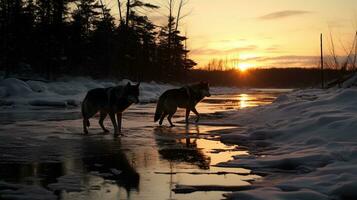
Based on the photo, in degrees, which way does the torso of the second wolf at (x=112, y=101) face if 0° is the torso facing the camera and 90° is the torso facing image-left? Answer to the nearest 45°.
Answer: approximately 270°

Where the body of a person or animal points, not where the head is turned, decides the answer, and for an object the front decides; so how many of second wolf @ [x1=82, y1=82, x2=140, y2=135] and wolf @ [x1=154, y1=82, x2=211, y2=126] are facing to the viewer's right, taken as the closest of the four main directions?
2

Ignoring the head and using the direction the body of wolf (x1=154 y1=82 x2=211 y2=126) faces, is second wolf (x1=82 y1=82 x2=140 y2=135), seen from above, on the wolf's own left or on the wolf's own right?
on the wolf's own right

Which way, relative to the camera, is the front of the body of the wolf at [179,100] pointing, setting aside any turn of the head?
to the viewer's right

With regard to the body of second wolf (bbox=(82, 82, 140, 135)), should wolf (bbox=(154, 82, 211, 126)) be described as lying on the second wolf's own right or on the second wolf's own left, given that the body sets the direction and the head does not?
on the second wolf's own left
